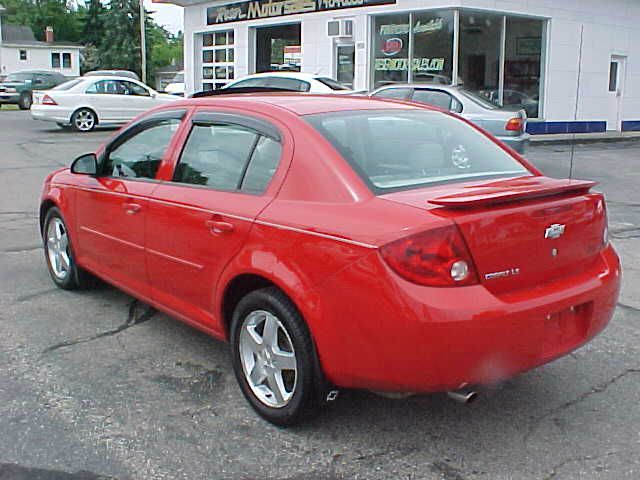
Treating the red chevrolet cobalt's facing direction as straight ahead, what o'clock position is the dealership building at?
The dealership building is roughly at 2 o'clock from the red chevrolet cobalt.

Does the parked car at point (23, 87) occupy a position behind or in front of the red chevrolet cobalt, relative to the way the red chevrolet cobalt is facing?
in front

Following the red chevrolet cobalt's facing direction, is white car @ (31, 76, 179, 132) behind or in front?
in front

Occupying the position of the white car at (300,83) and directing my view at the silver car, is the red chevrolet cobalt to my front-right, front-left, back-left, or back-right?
front-right

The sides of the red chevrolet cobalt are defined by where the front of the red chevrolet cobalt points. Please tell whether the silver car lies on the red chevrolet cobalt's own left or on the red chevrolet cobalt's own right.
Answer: on the red chevrolet cobalt's own right

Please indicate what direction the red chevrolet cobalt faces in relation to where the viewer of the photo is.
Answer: facing away from the viewer and to the left of the viewer

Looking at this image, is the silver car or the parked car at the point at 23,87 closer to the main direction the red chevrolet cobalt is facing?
the parked car

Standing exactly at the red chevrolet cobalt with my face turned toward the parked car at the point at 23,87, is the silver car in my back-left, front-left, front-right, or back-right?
front-right

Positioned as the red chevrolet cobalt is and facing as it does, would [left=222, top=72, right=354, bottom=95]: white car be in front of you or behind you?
in front

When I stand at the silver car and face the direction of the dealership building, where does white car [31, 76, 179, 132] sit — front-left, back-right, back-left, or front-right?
front-left
